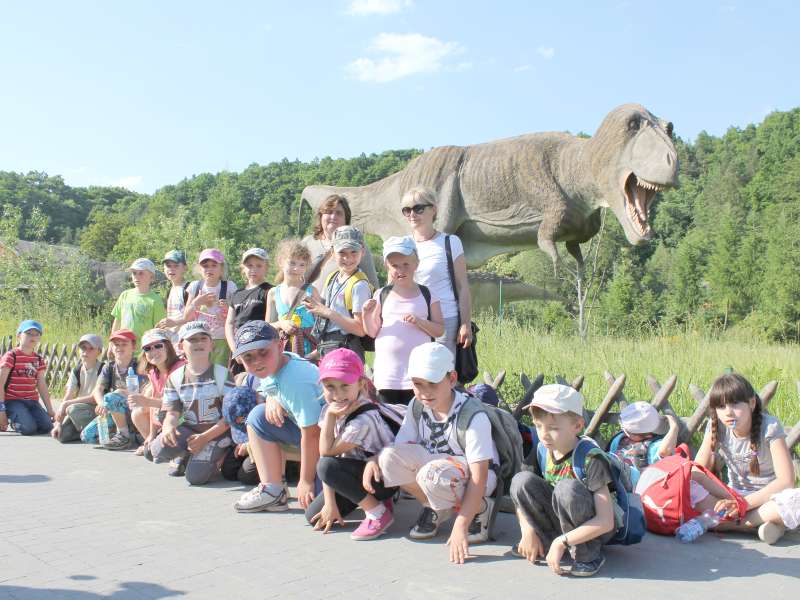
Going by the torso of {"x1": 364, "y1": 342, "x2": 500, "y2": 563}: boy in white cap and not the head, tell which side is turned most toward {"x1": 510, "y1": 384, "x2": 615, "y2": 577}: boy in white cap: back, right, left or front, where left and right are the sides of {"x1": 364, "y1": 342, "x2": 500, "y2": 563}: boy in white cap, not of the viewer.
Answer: left

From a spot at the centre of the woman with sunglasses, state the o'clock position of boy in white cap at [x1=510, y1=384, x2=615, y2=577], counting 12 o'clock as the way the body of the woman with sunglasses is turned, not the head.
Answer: The boy in white cap is roughly at 10 o'clock from the woman with sunglasses.

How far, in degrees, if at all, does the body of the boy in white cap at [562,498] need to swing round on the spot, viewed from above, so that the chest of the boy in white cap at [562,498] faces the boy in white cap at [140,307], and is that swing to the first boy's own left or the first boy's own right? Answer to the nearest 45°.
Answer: approximately 90° to the first boy's own right

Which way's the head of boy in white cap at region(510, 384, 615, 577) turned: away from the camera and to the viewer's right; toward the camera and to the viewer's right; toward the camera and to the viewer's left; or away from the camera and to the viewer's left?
toward the camera and to the viewer's left

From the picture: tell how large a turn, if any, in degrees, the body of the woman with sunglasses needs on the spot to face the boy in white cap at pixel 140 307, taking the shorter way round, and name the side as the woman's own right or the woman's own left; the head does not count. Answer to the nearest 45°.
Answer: approximately 90° to the woman's own right

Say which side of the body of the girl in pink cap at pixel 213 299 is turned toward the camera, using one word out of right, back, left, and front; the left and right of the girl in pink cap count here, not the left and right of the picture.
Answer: front

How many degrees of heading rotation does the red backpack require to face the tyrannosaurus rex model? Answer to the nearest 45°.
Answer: approximately 135° to its right

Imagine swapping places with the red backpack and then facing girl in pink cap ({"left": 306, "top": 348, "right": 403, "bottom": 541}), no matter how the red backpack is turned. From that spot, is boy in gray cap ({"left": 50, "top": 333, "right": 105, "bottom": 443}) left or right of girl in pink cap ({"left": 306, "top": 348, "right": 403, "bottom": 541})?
right

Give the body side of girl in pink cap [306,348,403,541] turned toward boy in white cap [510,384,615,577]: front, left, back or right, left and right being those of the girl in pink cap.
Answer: left

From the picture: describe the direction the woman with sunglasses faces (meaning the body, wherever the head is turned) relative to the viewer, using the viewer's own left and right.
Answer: facing the viewer and to the left of the viewer

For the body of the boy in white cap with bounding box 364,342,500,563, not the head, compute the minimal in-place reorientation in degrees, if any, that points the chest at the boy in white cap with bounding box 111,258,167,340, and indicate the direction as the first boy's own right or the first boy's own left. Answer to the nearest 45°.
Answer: approximately 90° to the first boy's own right

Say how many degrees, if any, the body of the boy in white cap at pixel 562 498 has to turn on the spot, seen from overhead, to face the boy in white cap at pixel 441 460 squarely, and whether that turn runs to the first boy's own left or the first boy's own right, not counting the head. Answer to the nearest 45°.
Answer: approximately 90° to the first boy's own right

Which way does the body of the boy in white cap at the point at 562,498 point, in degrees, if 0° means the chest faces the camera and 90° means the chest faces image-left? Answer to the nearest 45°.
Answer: approximately 45°

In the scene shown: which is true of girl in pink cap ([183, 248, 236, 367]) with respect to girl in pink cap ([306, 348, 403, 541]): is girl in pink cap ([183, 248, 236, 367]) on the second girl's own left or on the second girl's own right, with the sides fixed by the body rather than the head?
on the second girl's own right

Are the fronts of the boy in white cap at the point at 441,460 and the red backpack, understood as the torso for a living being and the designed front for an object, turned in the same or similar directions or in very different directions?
same or similar directions
